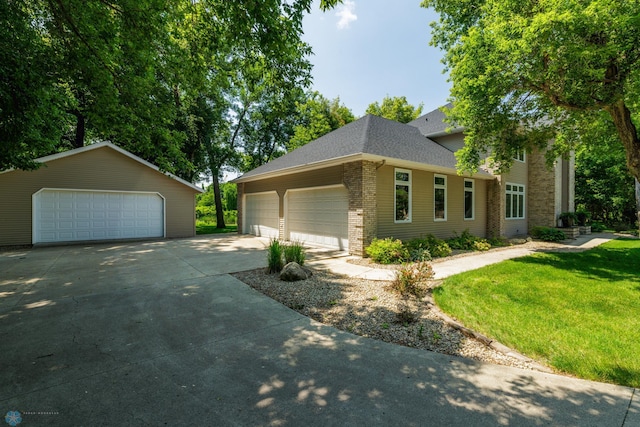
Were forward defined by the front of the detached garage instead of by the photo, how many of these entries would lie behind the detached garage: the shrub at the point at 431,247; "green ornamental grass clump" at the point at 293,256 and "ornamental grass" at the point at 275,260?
0

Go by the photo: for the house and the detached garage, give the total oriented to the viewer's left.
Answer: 0

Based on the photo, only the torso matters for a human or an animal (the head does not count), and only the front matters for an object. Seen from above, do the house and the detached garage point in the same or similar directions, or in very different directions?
same or similar directions

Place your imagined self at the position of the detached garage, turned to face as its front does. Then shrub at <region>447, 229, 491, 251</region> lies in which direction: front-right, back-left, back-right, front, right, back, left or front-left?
front-left

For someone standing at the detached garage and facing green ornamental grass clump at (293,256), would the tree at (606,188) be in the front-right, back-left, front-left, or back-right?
front-left

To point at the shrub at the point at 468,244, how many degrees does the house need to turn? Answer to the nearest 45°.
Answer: approximately 45° to its left

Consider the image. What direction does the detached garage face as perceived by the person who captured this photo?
facing the viewer

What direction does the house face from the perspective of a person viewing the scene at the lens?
facing the viewer and to the right of the viewer

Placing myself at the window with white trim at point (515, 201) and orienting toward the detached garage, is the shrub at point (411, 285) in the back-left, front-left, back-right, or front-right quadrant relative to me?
front-left

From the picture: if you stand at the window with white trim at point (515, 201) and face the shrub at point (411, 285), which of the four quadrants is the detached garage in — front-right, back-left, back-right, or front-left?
front-right

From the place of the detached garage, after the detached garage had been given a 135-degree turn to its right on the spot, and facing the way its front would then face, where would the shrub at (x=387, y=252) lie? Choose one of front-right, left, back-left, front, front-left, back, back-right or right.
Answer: back

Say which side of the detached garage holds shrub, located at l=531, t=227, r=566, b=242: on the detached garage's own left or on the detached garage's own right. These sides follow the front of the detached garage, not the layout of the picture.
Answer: on the detached garage's own left

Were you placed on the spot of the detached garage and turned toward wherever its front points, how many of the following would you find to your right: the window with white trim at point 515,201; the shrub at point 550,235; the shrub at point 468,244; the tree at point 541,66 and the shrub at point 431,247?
0

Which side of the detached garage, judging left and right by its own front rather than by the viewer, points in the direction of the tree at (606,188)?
left
